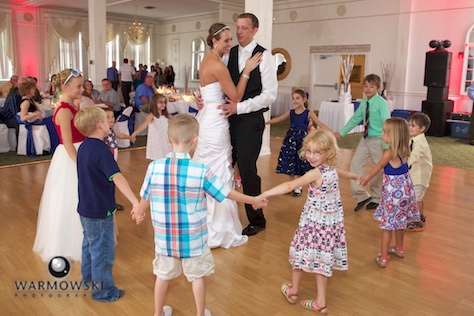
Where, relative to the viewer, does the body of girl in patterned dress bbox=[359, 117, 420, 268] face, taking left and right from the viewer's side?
facing away from the viewer and to the left of the viewer

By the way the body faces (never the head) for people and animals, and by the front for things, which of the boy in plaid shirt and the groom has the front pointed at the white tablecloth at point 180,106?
the boy in plaid shirt

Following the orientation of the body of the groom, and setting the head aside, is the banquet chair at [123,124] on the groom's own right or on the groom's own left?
on the groom's own right

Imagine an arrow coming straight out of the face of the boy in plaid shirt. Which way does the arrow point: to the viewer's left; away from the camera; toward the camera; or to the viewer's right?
away from the camera

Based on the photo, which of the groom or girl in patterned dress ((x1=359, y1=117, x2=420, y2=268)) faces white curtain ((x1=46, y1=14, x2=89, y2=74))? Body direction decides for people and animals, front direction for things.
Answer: the girl in patterned dress

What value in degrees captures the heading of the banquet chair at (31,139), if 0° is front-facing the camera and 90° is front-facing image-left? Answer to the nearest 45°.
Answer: approximately 225°

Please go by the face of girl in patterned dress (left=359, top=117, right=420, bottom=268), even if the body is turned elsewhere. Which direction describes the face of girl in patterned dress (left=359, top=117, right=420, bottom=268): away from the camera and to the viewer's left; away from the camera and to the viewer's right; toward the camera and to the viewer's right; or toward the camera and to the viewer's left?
away from the camera and to the viewer's left

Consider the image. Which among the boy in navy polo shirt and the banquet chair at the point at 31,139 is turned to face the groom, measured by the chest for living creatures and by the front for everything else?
the boy in navy polo shirt

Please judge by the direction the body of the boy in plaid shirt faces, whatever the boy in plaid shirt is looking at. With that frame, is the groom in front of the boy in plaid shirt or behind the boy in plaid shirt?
in front

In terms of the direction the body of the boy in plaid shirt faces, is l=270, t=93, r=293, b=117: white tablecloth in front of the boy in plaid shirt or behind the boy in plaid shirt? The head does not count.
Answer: in front

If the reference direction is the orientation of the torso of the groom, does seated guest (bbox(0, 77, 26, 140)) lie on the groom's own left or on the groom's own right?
on the groom's own right

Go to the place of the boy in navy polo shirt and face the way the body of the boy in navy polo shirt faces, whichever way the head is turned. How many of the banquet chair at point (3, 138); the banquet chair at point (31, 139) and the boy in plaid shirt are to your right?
1

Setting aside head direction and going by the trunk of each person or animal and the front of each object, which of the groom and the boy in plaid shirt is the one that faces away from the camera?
the boy in plaid shirt

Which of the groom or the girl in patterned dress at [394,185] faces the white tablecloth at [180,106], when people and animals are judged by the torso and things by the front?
the girl in patterned dress

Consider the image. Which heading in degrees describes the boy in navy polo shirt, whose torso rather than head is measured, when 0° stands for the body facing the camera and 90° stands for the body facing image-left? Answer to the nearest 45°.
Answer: approximately 225°

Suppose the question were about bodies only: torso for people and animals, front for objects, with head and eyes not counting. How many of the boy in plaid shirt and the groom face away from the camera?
1

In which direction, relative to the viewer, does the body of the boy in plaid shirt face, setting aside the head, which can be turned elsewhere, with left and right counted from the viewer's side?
facing away from the viewer
